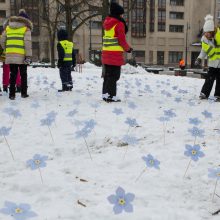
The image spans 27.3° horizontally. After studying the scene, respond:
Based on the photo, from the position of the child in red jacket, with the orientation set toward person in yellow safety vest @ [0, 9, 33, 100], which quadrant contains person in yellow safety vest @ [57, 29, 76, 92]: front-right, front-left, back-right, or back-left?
front-right

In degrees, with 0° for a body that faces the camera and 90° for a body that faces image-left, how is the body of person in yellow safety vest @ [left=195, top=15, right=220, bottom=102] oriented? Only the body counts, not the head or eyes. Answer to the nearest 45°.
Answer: approximately 45°

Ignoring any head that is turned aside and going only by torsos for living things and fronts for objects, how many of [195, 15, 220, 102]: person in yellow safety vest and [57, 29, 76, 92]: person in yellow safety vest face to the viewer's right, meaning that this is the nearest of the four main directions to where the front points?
0

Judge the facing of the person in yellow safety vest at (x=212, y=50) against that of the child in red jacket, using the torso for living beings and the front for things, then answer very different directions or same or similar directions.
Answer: very different directions

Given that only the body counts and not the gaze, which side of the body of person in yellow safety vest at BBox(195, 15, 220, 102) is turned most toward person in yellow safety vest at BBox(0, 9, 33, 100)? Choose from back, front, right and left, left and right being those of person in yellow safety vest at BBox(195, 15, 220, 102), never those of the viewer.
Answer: front
